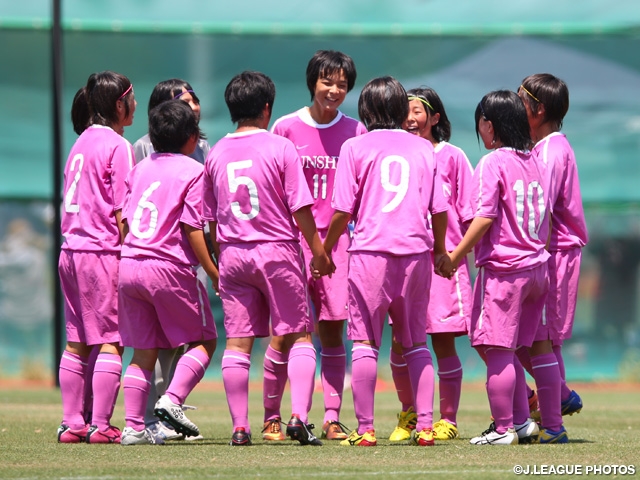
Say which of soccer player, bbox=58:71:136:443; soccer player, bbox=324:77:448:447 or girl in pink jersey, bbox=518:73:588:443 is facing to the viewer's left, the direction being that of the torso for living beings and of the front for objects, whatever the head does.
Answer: the girl in pink jersey

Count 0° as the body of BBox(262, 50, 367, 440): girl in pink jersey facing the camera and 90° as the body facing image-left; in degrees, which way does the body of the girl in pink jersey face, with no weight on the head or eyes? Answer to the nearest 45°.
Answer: approximately 0°

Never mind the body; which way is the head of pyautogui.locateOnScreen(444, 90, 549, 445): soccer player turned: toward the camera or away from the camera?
away from the camera

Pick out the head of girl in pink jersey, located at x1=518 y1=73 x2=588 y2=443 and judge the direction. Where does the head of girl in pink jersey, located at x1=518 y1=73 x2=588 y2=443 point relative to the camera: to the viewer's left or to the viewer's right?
to the viewer's left

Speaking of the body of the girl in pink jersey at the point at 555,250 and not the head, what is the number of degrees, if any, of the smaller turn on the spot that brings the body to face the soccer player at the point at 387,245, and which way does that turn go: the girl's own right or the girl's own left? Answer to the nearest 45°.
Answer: approximately 45° to the girl's own left

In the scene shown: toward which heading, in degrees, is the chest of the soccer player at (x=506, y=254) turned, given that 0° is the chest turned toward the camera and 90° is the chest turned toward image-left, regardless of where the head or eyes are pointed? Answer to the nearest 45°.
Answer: approximately 135°

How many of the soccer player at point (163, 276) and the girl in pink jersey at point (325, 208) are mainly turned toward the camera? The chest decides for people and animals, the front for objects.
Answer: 1

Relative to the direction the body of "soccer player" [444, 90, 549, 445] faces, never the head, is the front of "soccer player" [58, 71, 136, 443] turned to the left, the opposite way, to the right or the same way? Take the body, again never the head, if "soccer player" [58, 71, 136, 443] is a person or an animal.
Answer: to the right

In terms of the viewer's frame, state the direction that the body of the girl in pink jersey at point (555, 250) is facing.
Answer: to the viewer's left

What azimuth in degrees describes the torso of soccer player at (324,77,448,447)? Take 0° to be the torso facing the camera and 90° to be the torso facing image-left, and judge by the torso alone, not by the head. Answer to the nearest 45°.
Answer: approximately 180°

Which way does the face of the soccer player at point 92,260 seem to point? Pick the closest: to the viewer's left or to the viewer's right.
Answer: to the viewer's right
